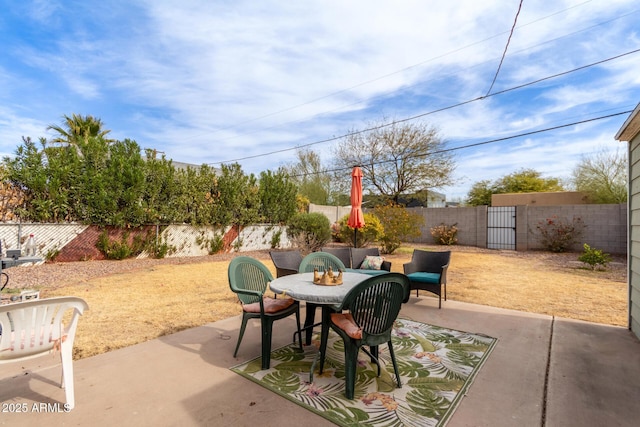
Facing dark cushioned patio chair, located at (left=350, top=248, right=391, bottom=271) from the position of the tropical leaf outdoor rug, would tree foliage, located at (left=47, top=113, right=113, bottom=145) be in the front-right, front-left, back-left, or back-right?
front-left

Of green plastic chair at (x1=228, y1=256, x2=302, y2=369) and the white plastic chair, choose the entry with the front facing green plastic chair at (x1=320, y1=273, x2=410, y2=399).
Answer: green plastic chair at (x1=228, y1=256, x2=302, y2=369)

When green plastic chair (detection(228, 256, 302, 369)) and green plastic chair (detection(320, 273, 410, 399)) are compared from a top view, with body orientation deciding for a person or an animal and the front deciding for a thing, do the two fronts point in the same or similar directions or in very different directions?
very different directions

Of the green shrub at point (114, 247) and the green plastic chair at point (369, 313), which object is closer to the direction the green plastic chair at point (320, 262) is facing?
the green plastic chair

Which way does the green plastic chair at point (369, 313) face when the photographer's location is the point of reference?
facing away from the viewer and to the left of the viewer

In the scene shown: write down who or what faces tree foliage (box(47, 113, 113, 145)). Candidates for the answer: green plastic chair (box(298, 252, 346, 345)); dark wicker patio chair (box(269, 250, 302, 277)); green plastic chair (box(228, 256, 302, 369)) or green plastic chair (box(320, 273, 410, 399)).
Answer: green plastic chair (box(320, 273, 410, 399))

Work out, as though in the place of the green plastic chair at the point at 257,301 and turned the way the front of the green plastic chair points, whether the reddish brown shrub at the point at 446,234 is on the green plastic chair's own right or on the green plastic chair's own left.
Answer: on the green plastic chair's own left

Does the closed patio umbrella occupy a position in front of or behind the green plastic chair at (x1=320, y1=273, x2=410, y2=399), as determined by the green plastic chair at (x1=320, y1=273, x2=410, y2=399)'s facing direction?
in front

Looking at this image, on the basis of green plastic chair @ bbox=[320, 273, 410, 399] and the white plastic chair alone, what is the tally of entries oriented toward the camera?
0

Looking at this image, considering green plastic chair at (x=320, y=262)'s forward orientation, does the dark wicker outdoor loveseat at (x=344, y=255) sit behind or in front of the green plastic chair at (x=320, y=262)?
behind

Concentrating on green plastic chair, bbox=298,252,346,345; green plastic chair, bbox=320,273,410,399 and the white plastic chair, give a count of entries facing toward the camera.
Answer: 1

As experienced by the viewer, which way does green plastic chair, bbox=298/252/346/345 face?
facing the viewer

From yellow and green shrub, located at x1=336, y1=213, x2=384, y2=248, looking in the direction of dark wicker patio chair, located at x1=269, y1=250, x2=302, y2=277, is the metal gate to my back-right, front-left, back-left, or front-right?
back-left
